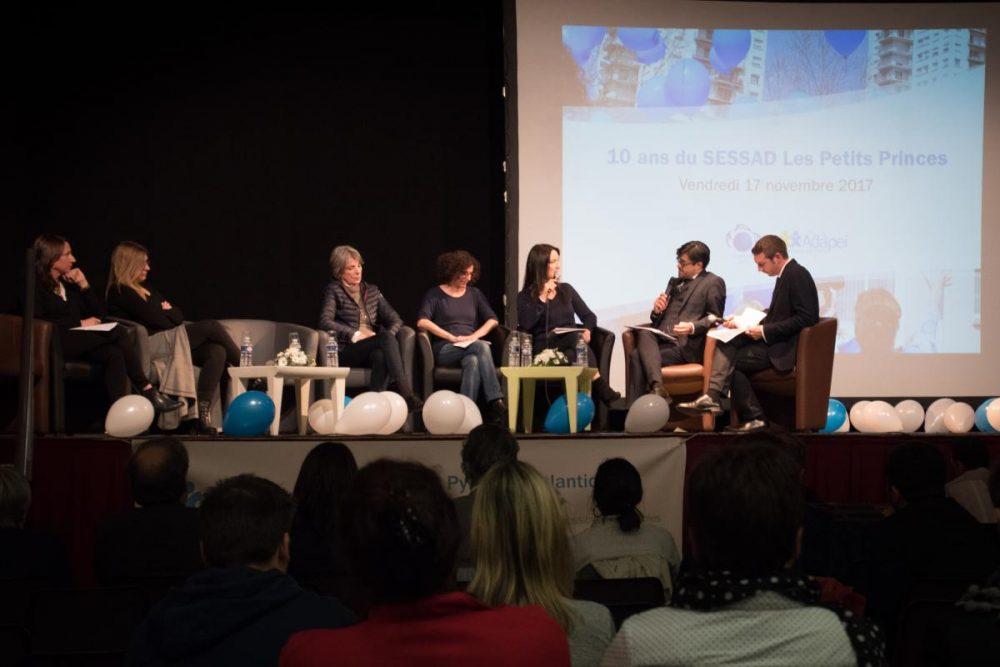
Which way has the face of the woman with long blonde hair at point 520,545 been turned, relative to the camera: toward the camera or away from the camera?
away from the camera

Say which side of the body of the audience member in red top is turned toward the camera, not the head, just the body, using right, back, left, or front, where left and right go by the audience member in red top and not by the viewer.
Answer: back

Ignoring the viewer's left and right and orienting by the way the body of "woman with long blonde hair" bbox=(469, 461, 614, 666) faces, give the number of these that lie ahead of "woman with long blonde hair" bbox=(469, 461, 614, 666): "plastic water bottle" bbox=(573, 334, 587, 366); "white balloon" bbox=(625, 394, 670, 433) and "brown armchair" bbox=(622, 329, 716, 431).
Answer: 3

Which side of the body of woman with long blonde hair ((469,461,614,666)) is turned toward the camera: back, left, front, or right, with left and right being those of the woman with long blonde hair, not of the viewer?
back

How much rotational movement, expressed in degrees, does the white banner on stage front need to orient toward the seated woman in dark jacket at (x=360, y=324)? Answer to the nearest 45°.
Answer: approximately 135° to its right

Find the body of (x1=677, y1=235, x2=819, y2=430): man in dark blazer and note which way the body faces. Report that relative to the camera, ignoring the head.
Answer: to the viewer's left

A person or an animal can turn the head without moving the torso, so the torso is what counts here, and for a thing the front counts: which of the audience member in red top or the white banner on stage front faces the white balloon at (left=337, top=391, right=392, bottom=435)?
the audience member in red top

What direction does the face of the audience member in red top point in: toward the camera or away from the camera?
away from the camera

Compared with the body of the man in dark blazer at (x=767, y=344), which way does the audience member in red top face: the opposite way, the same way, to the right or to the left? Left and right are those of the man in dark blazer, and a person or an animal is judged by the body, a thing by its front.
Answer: to the right

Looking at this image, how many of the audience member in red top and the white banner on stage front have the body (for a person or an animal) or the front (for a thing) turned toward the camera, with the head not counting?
1

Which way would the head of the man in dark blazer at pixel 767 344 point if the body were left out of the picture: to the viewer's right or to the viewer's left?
to the viewer's left

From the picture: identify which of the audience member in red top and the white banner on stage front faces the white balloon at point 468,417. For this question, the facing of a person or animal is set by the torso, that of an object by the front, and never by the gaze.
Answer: the audience member in red top
